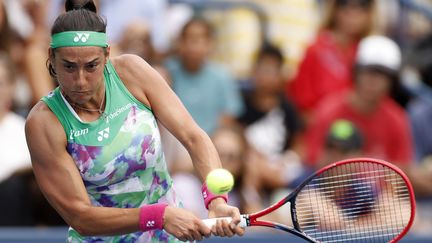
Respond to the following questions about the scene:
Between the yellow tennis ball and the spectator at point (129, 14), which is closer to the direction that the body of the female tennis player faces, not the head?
the yellow tennis ball

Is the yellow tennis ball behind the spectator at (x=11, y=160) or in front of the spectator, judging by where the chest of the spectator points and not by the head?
in front

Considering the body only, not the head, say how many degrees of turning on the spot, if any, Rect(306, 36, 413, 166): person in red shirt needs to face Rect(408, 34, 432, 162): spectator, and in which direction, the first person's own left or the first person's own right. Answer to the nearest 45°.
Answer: approximately 135° to the first person's own left

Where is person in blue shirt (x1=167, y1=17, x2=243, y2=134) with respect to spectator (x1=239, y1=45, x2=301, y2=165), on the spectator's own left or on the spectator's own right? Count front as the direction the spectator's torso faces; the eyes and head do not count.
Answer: on the spectator's own right

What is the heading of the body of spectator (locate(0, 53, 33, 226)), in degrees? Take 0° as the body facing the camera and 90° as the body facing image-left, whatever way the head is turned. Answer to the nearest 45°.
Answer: approximately 0°

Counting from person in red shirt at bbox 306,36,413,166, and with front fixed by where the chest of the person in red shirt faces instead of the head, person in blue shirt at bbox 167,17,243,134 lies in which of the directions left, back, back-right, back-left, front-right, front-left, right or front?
right

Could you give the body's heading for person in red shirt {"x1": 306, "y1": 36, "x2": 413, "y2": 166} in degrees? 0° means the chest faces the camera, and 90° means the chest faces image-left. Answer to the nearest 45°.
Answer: approximately 0°

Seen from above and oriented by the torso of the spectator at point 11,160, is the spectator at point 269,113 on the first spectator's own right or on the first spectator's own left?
on the first spectator's own left

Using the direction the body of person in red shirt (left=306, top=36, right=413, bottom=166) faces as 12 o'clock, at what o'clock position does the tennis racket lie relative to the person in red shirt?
The tennis racket is roughly at 12 o'clock from the person in red shirt.
